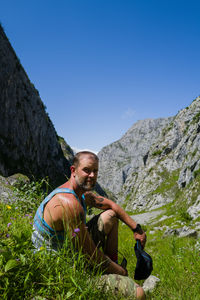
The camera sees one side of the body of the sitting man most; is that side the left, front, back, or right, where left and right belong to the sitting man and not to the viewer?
right
